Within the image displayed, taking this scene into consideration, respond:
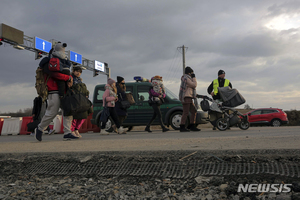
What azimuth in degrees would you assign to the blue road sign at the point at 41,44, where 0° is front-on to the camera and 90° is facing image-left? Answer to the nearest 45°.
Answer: approximately 315°

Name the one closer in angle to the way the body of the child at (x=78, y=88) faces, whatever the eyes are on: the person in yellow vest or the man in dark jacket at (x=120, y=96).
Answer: the person in yellow vest

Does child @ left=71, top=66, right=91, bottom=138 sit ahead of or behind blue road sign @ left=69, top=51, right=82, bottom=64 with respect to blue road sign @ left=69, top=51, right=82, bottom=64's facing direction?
ahead

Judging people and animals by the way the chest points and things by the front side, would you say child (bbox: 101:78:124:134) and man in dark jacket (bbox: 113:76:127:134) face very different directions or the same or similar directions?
same or similar directions
